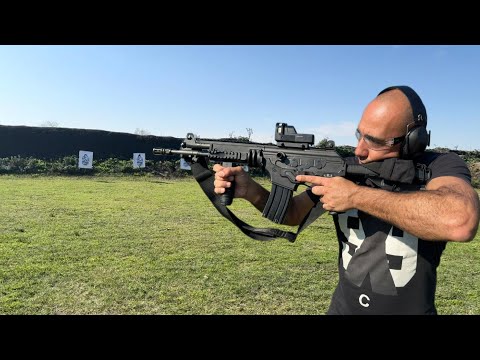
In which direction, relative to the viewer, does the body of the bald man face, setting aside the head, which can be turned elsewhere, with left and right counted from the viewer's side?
facing the viewer and to the left of the viewer
